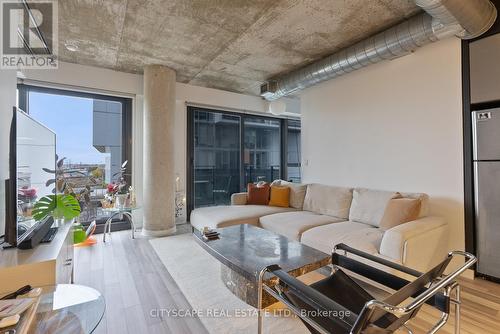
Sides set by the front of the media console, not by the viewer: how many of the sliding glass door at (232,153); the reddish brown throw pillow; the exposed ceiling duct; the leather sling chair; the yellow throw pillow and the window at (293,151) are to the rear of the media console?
0

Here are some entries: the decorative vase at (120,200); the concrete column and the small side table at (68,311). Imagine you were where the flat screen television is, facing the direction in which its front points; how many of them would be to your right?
1

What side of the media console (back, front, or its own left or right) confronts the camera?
right

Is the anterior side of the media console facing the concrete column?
no

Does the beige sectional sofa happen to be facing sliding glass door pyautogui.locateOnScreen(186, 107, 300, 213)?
no

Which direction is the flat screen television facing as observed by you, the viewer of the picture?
facing to the right of the viewer

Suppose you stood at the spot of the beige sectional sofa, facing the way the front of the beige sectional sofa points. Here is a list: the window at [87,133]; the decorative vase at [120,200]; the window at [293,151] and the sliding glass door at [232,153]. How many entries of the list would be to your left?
0

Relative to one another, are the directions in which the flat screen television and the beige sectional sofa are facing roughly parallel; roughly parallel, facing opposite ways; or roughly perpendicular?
roughly parallel, facing opposite ways

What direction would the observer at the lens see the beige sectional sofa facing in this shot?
facing the viewer and to the left of the viewer

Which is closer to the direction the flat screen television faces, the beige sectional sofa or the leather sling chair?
the beige sectional sofa

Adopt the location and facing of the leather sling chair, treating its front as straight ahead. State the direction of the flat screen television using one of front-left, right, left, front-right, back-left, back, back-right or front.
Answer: front-left

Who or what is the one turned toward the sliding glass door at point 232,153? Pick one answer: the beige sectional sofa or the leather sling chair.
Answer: the leather sling chair

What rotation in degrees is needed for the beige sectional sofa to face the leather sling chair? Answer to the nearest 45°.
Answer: approximately 45° to its left

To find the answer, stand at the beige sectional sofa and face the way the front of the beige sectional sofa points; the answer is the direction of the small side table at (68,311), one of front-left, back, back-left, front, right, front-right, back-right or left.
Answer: front

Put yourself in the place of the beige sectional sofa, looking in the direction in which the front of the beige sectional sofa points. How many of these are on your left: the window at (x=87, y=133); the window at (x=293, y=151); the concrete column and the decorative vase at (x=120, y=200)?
0

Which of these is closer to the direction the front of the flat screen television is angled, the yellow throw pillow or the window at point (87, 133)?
the yellow throw pillow

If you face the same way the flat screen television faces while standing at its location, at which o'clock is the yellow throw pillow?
The yellow throw pillow is roughly at 12 o'clock from the flat screen television.

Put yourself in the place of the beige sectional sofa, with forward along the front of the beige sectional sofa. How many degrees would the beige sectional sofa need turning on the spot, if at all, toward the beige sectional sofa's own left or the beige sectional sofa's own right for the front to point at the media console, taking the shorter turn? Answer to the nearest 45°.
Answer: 0° — it already faces it

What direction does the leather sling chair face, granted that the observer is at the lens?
facing away from the viewer and to the left of the viewer

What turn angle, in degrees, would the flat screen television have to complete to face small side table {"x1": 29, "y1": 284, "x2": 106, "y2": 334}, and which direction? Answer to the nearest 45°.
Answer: approximately 90° to its right
